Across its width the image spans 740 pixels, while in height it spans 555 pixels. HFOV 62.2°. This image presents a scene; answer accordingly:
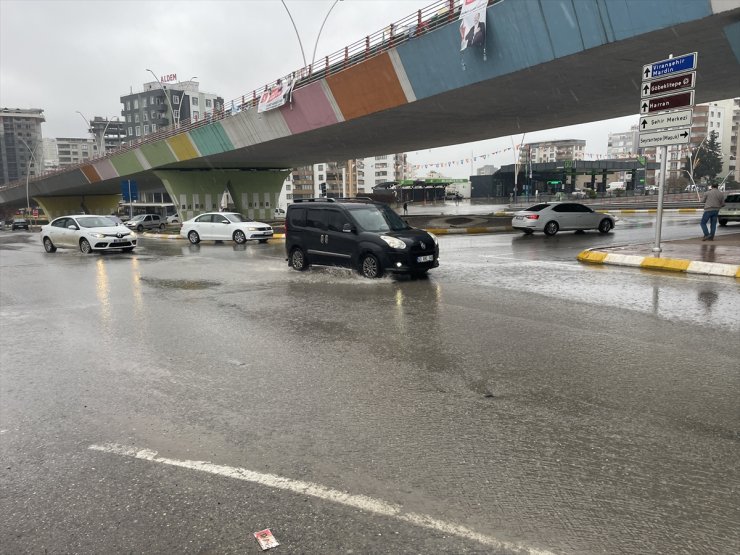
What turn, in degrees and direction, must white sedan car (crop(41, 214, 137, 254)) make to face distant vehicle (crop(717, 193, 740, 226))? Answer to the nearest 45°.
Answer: approximately 45° to its left

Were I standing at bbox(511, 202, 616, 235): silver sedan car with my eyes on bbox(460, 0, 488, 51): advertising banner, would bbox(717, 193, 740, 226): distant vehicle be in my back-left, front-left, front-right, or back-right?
back-left

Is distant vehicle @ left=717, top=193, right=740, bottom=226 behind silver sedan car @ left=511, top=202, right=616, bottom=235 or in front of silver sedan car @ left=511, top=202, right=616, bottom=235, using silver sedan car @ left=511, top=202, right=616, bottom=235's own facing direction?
in front

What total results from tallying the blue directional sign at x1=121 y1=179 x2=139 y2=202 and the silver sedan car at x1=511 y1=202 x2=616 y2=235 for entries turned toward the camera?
1

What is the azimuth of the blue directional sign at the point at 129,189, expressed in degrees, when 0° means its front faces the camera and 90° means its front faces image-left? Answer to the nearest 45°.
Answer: approximately 0°

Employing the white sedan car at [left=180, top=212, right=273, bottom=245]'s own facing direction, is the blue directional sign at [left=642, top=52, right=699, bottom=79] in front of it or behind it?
in front

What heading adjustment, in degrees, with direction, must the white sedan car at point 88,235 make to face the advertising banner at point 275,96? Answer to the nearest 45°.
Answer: approximately 90° to its left

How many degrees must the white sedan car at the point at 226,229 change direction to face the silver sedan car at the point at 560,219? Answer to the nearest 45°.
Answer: approximately 45° to its left

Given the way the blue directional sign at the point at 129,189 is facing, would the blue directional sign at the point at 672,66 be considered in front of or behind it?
in front

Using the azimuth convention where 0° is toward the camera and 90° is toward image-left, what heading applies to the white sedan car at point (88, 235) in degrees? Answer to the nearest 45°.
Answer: approximately 315°

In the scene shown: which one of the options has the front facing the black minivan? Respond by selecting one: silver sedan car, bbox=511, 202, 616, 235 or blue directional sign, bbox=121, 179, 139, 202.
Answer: the blue directional sign

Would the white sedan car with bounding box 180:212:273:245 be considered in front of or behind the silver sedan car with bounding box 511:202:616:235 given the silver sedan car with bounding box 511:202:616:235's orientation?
behind

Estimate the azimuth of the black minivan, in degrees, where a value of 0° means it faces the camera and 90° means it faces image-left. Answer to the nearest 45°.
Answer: approximately 315°
